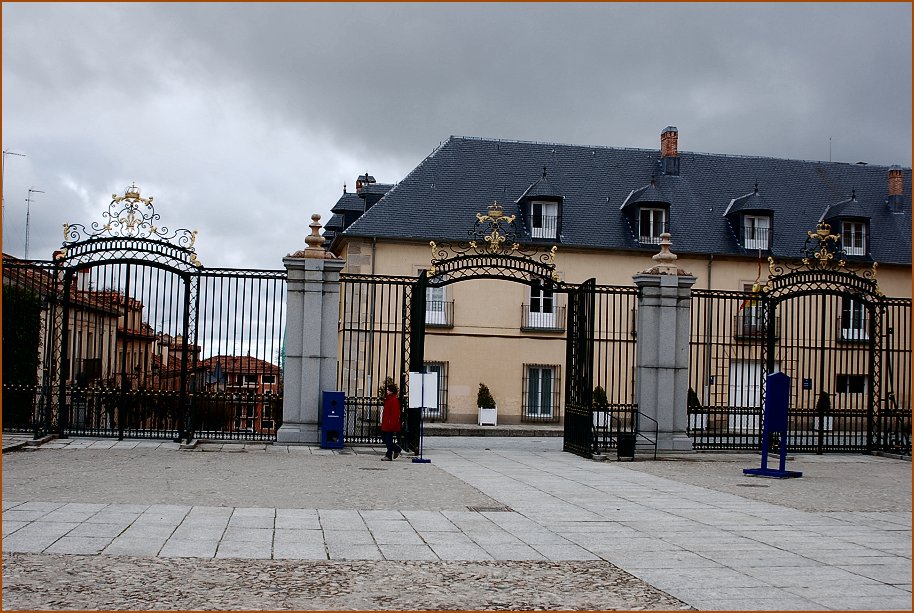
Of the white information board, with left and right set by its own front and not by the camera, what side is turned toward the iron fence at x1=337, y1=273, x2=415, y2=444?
back

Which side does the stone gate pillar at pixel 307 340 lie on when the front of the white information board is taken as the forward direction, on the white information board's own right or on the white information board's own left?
on the white information board's own right

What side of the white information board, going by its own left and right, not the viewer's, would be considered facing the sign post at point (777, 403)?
left

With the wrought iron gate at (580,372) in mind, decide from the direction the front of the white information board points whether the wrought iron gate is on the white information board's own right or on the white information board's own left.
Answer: on the white information board's own left

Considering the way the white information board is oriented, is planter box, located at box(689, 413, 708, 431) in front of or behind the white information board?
behind

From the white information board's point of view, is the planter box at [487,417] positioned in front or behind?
behind
